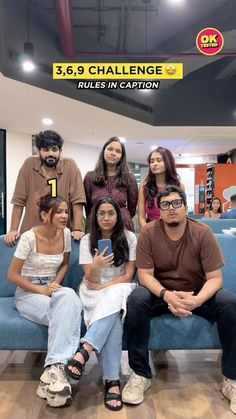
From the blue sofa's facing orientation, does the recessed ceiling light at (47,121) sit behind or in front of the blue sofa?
behind

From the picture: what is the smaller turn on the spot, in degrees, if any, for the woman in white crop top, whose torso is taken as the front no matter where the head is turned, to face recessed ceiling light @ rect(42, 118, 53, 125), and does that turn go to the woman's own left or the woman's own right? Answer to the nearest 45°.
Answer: approximately 135° to the woman's own left

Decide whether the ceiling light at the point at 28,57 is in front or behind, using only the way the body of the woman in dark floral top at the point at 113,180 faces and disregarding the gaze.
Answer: behind

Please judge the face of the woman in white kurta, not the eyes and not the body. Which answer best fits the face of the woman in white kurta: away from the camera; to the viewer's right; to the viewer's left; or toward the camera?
toward the camera

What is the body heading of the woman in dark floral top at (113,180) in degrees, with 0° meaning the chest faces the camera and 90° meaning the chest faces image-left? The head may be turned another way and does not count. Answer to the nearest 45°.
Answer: approximately 0°

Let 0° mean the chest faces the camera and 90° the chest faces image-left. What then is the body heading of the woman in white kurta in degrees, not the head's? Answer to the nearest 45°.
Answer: approximately 0°

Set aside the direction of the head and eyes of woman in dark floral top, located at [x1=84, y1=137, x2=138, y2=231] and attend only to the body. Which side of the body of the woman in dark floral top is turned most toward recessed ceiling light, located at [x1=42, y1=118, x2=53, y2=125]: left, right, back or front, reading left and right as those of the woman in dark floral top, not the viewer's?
back

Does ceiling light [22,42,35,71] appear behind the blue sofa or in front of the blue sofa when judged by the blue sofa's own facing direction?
behind

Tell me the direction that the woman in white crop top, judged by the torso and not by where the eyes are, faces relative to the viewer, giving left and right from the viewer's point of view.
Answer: facing the viewer and to the right of the viewer

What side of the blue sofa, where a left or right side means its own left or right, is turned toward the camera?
front
